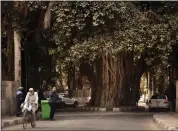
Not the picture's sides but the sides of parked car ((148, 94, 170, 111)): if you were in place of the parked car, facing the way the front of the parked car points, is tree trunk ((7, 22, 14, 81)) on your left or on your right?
on your left

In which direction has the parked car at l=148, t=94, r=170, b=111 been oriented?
away from the camera

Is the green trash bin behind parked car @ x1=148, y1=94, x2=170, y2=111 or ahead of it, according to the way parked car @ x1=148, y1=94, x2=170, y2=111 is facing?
behind
